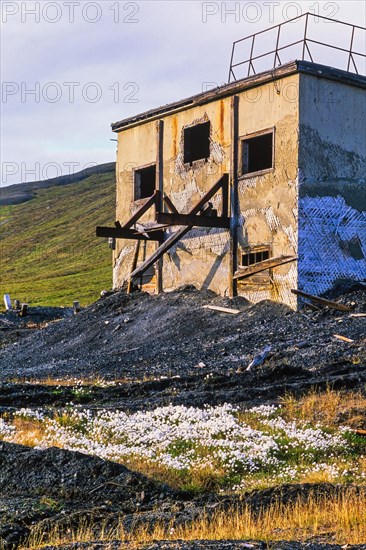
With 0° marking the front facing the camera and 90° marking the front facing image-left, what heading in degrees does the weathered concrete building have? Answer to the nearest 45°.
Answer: approximately 45°

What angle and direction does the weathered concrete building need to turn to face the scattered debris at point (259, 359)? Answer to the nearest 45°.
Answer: approximately 45° to its left
